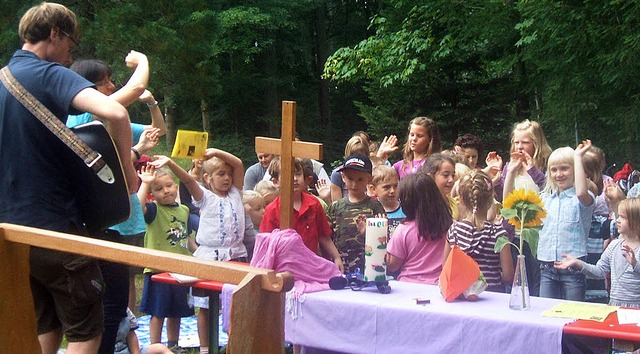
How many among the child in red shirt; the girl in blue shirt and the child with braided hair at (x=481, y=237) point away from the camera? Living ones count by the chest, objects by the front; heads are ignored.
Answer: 1

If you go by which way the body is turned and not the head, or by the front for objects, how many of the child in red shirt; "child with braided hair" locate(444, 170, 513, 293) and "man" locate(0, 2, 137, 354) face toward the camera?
1

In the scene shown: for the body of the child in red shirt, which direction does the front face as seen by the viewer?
toward the camera

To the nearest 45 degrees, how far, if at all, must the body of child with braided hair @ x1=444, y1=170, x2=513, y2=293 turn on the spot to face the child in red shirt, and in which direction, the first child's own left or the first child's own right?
approximately 90° to the first child's own left

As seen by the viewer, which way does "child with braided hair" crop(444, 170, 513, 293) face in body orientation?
away from the camera

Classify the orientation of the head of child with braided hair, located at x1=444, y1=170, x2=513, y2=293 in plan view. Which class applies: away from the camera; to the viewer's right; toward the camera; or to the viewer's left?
away from the camera

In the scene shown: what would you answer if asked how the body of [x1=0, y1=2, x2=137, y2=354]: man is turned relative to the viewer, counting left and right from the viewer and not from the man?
facing away from the viewer and to the right of the viewer

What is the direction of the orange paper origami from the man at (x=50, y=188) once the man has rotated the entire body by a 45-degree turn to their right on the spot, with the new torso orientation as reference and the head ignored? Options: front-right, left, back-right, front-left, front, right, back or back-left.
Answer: front

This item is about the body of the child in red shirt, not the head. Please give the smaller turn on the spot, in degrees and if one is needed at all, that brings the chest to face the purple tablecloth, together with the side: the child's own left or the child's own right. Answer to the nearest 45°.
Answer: approximately 45° to the child's own left

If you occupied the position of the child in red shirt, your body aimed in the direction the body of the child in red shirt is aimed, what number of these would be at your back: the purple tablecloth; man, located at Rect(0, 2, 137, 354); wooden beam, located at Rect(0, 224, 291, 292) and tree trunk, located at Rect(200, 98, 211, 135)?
1

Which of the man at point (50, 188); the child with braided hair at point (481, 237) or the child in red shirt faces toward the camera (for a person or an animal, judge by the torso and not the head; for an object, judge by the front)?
the child in red shirt

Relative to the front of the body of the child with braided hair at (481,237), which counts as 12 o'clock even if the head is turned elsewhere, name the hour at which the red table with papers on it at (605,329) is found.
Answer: The red table with papers on it is roughly at 5 o'clock from the child with braided hair.

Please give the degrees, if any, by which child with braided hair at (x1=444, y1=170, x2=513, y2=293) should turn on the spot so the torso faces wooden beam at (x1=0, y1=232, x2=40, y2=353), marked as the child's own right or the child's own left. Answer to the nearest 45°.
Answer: approximately 135° to the child's own left

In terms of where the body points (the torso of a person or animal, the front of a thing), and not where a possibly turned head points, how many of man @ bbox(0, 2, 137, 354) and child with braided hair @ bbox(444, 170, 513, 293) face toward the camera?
0

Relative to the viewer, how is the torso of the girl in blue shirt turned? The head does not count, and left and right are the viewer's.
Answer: facing the viewer and to the left of the viewer
